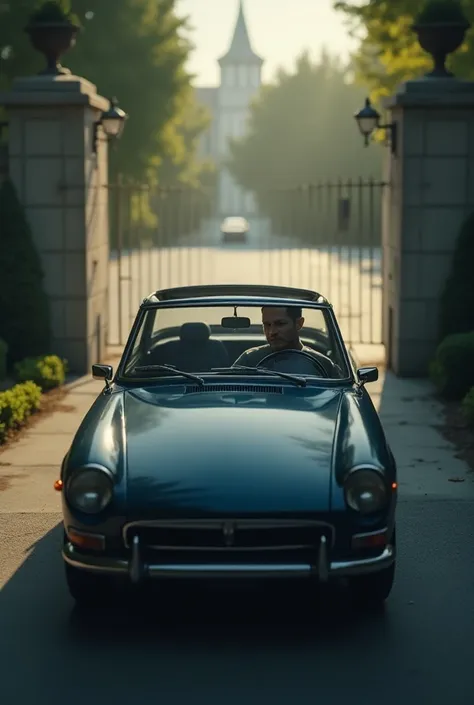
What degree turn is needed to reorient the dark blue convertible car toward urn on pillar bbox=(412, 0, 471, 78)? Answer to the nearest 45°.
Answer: approximately 180°

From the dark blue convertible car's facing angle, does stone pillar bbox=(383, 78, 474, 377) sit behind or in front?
behind

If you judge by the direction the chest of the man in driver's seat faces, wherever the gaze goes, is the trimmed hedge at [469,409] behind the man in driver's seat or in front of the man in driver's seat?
behind

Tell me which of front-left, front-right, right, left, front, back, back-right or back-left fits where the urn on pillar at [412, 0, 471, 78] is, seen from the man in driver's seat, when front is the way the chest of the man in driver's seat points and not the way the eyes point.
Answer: back

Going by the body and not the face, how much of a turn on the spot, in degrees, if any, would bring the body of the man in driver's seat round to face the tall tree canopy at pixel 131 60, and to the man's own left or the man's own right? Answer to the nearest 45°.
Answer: approximately 180°

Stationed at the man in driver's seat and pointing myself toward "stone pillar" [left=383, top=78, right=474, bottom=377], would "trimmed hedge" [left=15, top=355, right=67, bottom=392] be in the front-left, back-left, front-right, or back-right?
front-left

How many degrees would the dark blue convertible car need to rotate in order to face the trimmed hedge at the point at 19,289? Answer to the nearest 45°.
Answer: approximately 180°

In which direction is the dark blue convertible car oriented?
toward the camera
